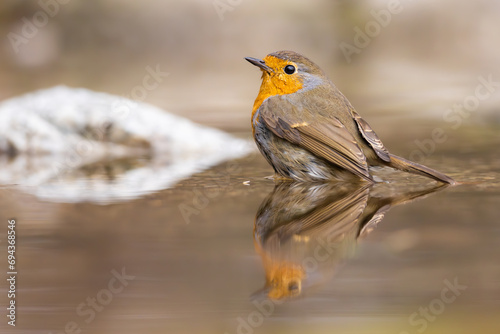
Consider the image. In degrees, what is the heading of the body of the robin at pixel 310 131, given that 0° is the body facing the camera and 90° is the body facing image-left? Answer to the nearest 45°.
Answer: approximately 90°
